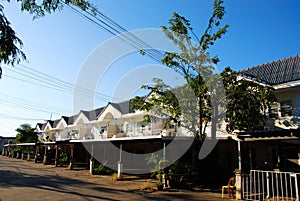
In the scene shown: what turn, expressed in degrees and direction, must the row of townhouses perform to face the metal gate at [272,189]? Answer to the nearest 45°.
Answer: approximately 45° to its left

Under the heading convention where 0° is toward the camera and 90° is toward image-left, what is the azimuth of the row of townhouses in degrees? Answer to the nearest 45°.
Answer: approximately 45°

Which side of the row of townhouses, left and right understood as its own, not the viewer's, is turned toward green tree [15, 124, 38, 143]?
right
